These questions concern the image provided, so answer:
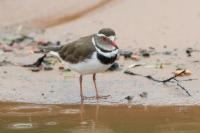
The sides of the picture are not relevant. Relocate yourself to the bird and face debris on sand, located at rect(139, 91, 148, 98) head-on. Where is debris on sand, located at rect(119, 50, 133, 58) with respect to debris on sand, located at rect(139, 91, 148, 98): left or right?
left

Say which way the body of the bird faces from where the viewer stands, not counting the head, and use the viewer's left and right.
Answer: facing the viewer and to the right of the viewer

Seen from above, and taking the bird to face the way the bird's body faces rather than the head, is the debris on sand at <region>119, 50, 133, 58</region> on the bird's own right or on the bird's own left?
on the bird's own left

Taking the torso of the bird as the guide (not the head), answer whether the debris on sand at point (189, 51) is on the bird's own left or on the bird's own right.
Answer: on the bird's own left
